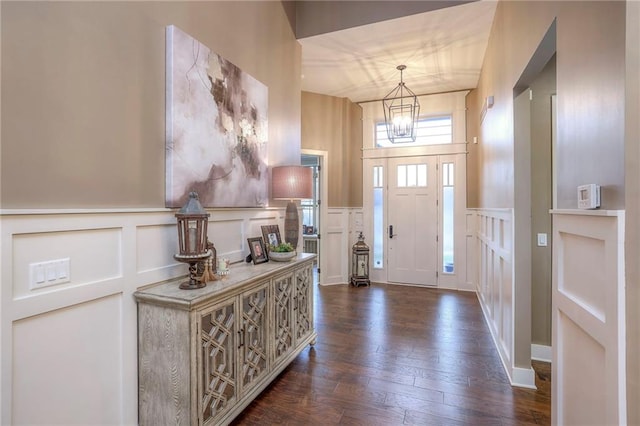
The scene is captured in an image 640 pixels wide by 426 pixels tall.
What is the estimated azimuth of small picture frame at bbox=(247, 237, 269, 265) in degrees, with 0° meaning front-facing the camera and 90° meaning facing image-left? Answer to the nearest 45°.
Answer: approximately 315°

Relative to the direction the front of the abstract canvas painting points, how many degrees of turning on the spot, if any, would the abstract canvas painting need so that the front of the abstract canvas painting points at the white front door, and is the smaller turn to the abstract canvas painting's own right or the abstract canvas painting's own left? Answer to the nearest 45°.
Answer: approximately 90° to the abstract canvas painting's own left

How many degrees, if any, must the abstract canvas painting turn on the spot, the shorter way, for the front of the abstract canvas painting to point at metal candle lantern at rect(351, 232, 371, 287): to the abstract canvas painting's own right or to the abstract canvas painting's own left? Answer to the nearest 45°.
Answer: approximately 90° to the abstract canvas painting's own left

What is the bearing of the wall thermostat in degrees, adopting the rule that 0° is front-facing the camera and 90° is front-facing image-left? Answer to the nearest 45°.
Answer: approximately 45°

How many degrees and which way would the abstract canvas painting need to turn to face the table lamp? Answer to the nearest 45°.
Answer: approximately 90° to its left

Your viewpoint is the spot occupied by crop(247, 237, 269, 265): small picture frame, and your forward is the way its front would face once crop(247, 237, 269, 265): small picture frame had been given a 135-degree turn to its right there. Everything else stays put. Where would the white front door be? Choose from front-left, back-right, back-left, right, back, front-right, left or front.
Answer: back-right
